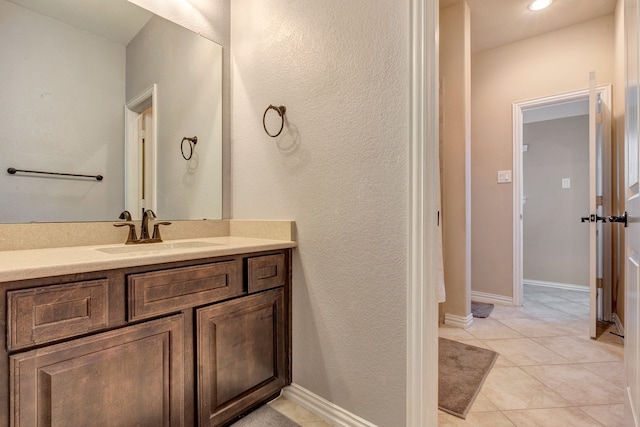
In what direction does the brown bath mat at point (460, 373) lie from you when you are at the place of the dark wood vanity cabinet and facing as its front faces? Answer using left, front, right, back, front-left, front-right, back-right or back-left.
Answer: front-left

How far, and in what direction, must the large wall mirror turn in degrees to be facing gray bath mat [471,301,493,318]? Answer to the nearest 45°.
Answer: approximately 45° to its left

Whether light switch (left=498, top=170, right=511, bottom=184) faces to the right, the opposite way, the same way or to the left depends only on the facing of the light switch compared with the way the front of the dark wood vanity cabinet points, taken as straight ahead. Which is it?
to the right

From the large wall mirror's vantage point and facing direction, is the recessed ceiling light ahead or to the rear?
ahead

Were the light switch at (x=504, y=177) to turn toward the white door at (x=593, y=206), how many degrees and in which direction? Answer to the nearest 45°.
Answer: approximately 45° to its left

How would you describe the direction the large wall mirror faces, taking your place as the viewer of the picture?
facing the viewer and to the right of the viewer

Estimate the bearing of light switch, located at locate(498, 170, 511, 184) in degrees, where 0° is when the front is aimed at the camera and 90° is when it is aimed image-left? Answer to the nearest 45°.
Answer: approximately 0°
